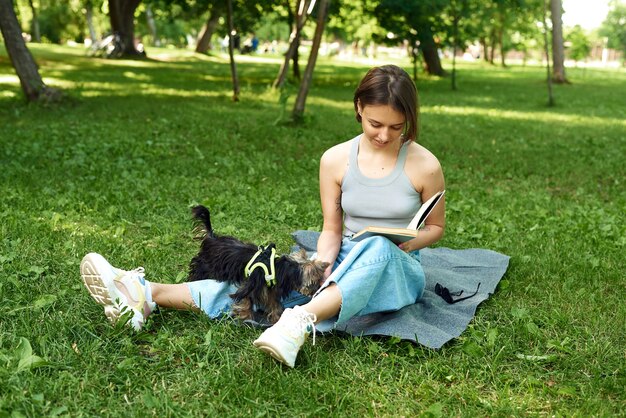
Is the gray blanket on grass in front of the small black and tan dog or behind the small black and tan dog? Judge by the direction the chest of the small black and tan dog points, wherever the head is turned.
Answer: in front

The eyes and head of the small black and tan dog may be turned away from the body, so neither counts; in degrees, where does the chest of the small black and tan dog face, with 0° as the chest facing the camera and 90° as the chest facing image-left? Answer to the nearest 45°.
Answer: approximately 270°

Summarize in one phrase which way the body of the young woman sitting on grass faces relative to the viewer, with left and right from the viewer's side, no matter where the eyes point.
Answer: facing the viewer and to the left of the viewer
